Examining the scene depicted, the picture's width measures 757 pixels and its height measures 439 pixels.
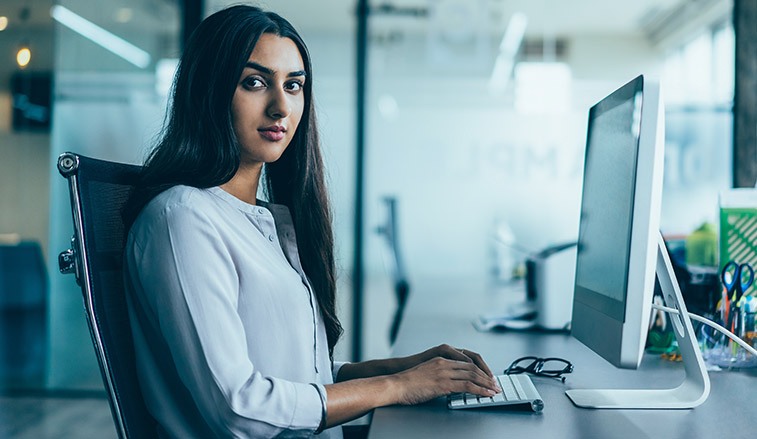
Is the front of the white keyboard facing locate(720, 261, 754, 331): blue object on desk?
no

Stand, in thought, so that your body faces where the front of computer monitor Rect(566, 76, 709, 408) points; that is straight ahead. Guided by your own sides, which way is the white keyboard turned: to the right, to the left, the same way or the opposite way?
the same way

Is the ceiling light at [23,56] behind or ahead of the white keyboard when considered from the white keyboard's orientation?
ahead

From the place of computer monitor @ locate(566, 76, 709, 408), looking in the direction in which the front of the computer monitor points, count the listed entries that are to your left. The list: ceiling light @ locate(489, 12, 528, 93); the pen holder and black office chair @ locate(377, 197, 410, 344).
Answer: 0

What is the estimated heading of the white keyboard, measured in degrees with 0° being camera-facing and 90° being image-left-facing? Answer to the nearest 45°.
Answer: approximately 90°

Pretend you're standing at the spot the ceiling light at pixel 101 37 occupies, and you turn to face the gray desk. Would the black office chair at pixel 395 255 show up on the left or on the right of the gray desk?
left

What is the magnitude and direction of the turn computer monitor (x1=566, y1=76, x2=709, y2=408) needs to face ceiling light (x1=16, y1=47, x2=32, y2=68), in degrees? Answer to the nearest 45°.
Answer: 0° — it already faces it

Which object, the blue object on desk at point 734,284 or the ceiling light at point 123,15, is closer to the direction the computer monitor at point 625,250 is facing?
the ceiling light

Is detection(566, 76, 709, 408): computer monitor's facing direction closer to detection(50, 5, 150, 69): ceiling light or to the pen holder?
the ceiling light

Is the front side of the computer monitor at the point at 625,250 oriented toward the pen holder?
no

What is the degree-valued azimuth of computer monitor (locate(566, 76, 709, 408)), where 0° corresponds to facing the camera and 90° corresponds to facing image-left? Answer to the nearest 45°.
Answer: approximately 90°

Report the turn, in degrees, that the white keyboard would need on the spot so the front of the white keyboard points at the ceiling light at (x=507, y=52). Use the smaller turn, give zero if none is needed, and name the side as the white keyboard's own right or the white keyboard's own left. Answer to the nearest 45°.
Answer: approximately 90° to the white keyboard's own right

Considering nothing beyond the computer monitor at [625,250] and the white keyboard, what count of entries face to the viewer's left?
2

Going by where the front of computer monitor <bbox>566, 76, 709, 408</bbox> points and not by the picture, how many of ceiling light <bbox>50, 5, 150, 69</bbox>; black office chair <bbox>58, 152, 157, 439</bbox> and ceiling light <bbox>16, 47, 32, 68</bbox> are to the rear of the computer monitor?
0
